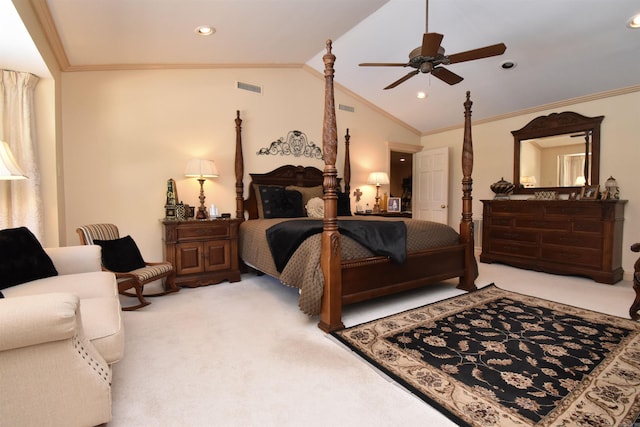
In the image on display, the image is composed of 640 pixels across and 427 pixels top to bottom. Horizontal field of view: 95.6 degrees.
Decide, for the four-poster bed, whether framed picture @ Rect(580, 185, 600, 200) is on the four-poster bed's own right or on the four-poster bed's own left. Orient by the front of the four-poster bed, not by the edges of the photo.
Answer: on the four-poster bed's own left

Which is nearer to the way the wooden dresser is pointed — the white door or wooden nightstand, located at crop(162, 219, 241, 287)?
the wooden nightstand

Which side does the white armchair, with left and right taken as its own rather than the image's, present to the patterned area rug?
front

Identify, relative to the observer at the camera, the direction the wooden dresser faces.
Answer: facing the viewer and to the left of the viewer

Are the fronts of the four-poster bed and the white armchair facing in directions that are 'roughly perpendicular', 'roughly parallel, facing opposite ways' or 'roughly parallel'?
roughly perpendicular

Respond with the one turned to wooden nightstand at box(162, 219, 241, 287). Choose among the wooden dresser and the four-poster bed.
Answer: the wooden dresser

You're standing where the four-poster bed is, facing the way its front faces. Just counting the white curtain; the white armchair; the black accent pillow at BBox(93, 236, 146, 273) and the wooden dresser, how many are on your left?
1

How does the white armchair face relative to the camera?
to the viewer's right

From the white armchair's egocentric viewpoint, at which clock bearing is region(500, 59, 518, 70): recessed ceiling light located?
The recessed ceiling light is roughly at 12 o'clock from the white armchair.

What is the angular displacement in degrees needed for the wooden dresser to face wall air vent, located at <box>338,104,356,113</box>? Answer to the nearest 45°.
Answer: approximately 45° to its right

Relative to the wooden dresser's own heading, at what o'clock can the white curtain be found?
The white curtain is roughly at 12 o'clock from the wooden dresser.

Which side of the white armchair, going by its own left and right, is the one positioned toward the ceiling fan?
front

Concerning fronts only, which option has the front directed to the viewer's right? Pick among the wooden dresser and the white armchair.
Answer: the white armchair

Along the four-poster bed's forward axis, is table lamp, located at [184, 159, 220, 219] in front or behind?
behind

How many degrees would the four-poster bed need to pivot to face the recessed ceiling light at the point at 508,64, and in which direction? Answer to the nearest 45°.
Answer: approximately 90° to its left

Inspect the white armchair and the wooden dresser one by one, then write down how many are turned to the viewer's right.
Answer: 1

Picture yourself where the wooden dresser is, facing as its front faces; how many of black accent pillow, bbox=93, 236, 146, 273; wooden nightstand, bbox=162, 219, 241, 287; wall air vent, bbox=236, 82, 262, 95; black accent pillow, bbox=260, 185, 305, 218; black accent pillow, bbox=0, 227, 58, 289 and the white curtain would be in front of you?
6

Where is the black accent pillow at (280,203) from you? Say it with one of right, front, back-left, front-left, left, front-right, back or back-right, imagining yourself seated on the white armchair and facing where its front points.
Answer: front-left
